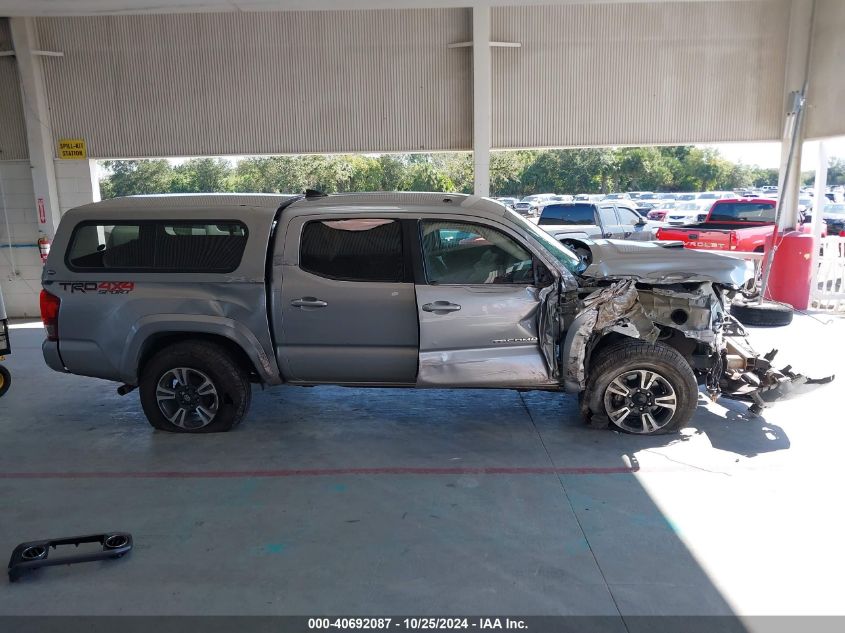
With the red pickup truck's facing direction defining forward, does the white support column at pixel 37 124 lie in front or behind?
behind

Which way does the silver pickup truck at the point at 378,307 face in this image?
to the viewer's right

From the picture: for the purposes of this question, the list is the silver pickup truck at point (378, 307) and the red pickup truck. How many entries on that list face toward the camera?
0

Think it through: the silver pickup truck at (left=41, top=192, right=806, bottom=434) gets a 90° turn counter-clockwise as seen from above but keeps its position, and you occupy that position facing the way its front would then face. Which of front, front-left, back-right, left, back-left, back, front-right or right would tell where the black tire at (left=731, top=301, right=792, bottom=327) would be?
front-right

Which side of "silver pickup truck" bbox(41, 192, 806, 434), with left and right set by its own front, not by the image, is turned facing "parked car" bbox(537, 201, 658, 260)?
left

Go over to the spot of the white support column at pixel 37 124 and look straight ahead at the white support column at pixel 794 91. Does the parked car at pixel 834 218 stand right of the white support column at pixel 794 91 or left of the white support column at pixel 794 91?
left

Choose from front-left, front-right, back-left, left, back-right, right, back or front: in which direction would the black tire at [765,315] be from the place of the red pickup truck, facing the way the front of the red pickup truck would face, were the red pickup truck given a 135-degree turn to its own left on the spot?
left

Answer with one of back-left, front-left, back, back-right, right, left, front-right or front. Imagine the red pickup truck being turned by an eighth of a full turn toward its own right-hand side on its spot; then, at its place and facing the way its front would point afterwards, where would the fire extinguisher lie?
back-right

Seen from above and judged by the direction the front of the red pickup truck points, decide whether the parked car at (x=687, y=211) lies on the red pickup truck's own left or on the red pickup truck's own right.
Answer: on the red pickup truck's own left

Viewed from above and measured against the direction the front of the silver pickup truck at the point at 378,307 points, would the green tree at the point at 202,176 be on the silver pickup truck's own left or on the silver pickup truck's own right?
on the silver pickup truck's own left

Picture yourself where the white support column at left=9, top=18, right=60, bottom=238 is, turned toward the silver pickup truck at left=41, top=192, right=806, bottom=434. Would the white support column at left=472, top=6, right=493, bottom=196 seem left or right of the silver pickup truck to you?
left

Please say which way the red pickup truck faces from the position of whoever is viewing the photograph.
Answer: facing away from the viewer and to the right of the viewer

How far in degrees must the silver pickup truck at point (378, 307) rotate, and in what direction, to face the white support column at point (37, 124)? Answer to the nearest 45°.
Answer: approximately 135° to its left

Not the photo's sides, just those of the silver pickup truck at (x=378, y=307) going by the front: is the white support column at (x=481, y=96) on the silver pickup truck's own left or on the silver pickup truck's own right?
on the silver pickup truck's own left

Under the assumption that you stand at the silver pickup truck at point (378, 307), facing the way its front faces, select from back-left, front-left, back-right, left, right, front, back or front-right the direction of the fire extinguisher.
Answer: back-left

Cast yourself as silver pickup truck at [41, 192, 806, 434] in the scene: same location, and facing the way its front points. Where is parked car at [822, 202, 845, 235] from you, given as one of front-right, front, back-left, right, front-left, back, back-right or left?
front-left
